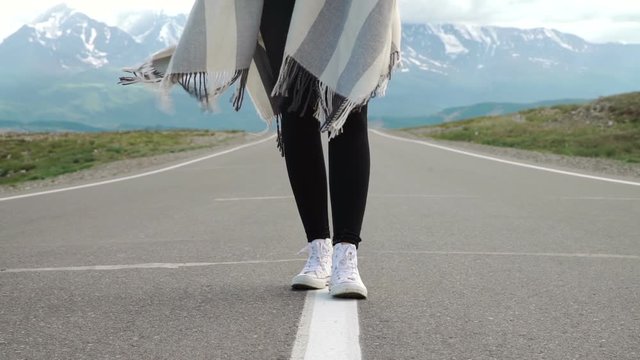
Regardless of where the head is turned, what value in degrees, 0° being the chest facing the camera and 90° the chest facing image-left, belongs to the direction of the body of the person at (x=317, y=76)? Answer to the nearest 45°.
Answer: approximately 0°
